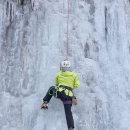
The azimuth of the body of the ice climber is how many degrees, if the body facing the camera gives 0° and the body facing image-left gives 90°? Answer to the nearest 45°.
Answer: approximately 180°
